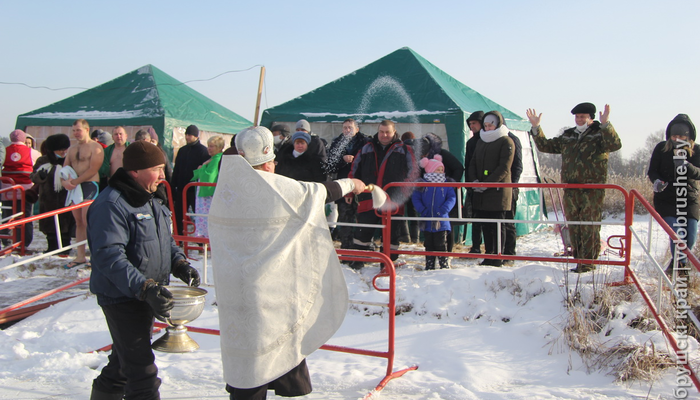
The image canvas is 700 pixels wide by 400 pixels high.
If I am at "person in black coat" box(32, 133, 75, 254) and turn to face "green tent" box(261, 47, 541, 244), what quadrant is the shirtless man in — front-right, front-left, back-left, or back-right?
front-right

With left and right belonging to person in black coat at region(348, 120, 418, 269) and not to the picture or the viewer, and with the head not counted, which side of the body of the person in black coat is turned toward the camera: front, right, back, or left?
front

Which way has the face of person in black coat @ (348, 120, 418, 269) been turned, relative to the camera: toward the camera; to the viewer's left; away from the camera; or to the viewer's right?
toward the camera

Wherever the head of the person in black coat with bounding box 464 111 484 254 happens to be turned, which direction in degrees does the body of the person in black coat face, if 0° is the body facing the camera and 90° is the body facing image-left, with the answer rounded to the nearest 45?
approximately 45°

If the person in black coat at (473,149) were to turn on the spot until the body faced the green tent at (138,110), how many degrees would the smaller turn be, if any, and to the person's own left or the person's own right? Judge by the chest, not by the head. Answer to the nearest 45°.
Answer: approximately 90° to the person's own right

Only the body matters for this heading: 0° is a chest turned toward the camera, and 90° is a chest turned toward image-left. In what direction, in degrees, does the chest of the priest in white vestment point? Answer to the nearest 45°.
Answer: approximately 225°

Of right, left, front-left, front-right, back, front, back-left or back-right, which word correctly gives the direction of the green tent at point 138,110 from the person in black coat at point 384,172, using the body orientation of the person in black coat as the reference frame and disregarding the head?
back-right

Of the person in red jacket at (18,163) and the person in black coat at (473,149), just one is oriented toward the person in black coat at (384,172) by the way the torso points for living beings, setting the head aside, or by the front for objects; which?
the person in black coat at (473,149)

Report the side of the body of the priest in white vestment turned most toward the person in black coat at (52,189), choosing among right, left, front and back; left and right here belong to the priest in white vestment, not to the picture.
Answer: left

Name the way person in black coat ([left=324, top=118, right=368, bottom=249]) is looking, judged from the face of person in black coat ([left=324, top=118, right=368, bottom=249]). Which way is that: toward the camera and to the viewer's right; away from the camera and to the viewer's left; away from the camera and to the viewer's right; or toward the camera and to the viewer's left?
toward the camera and to the viewer's left

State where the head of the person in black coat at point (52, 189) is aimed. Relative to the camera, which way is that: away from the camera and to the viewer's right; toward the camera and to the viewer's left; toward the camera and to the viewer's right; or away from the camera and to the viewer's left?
toward the camera and to the viewer's right

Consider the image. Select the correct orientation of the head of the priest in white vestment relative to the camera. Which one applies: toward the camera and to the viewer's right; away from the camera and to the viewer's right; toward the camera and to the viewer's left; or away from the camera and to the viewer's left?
away from the camera and to the viewer's right

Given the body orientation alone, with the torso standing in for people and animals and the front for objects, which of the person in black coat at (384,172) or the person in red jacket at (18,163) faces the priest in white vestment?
the person in black coat
